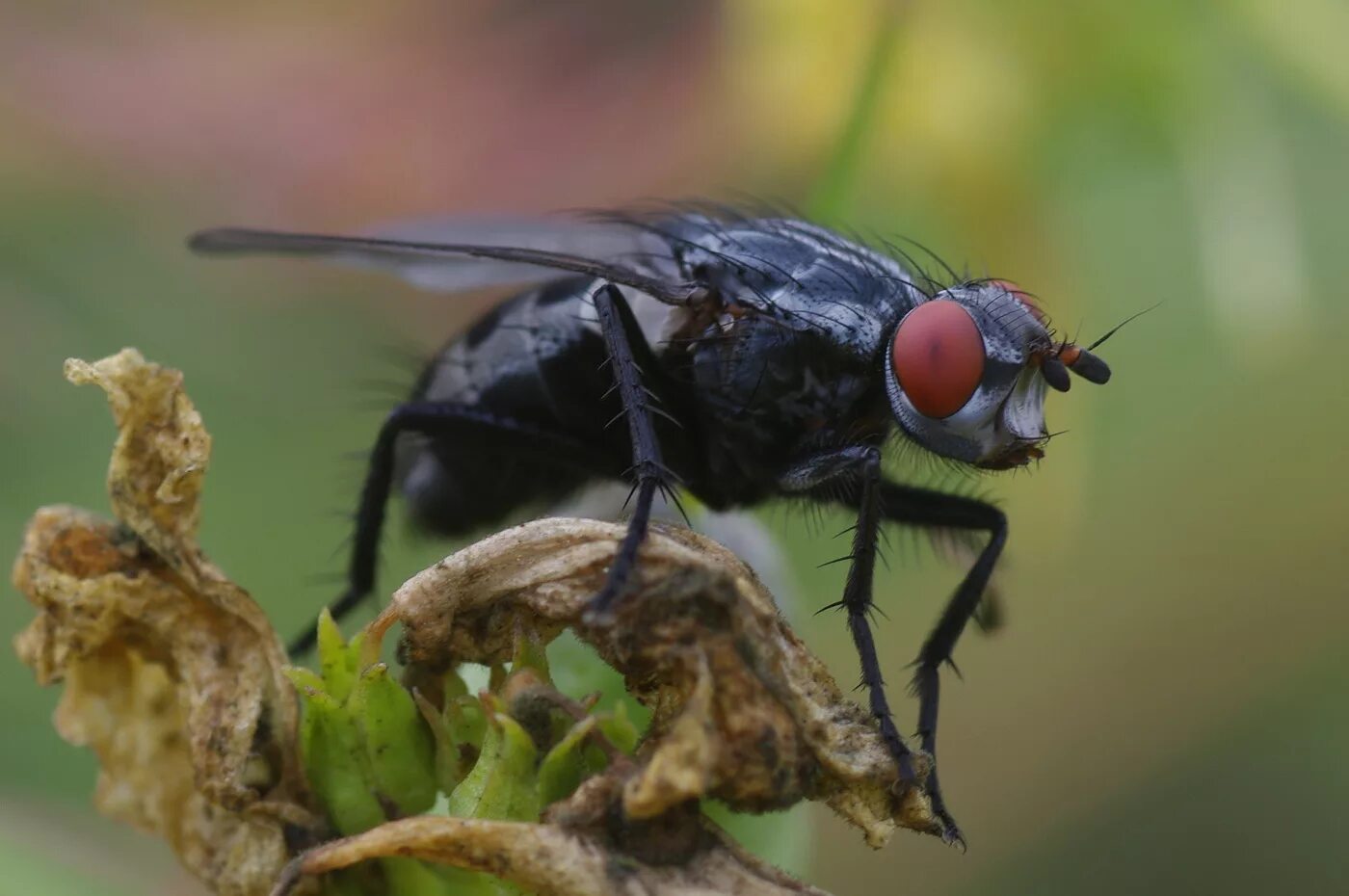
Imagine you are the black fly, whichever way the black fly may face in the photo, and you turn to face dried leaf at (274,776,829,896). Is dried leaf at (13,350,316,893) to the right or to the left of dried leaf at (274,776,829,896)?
right

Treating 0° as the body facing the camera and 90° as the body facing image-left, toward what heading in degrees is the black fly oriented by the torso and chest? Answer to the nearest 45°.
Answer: approximately 270°

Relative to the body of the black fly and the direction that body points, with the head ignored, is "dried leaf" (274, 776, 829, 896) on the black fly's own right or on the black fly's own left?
on the black fly's own right

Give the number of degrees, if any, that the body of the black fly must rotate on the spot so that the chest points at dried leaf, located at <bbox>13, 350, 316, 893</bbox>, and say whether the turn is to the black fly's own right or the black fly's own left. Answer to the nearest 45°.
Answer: approximately 135° to the black fly's own right
